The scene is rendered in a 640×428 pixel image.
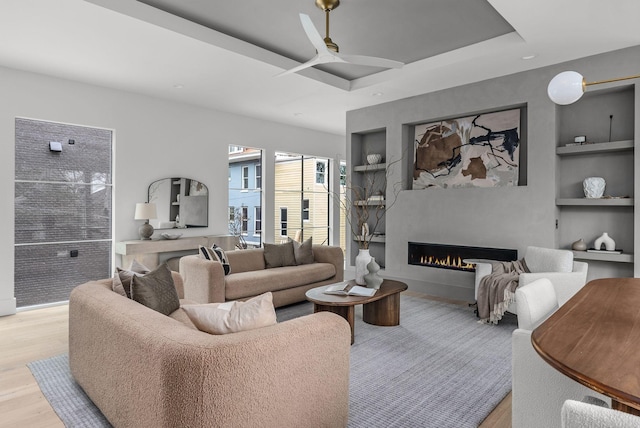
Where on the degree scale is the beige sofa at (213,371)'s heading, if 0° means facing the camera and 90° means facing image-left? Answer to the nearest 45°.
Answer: approximately 225°

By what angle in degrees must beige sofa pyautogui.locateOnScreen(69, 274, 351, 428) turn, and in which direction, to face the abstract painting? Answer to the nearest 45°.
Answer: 0° — it already faces it

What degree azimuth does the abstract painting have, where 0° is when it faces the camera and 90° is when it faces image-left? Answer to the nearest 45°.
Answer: approximately 45°

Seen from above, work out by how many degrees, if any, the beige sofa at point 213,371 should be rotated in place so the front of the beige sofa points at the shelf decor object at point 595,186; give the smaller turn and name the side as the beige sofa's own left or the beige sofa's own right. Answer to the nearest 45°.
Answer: approximately 45° to the beige sofa's own right

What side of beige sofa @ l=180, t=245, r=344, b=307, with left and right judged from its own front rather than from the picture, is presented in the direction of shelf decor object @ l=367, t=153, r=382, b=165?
left

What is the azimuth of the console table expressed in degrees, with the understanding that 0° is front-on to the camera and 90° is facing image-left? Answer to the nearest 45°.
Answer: approximately 315°

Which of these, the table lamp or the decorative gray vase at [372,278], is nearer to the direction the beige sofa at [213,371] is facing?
the decorative gray vase

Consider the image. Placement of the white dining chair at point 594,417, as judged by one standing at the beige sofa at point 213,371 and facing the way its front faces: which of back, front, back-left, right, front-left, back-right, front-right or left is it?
right

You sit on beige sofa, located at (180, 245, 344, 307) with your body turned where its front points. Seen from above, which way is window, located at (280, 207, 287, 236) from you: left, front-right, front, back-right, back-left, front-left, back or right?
back-left
